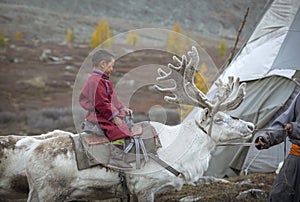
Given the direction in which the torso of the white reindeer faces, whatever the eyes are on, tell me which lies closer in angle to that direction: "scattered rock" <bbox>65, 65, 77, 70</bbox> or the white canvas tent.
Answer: the white canvas tent

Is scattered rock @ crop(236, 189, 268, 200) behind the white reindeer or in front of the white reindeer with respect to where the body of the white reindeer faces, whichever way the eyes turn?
in front

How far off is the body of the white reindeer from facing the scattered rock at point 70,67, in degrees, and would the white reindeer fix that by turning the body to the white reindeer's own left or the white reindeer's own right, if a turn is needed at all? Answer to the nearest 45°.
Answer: approximately 90° to the white reindeer's own left

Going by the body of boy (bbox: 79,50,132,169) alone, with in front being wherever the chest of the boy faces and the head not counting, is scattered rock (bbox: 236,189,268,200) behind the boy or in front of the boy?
in front

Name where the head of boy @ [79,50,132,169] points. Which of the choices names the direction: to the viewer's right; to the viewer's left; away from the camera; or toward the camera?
to the viewer's right

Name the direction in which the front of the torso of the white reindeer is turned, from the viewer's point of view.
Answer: to the viewer's right

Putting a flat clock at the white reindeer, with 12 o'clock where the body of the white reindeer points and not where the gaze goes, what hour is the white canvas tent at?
The white canvas tent is roughly at 10 o'clock from the white reindeer.

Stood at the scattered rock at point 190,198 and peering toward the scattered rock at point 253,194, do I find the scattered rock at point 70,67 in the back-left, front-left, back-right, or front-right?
back-left

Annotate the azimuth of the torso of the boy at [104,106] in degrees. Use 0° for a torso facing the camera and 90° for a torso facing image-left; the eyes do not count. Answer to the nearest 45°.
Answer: approximately 270°
